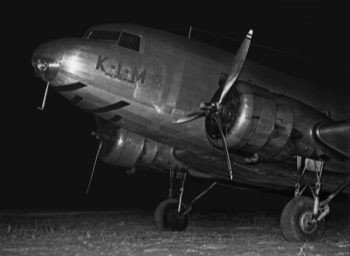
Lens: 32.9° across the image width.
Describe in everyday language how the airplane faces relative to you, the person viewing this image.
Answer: facing the viewer and to the left of the viewer
